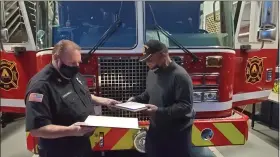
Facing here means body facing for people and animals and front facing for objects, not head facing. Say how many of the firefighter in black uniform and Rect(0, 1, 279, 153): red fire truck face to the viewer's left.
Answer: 0

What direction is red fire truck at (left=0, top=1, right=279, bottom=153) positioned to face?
toward the camera

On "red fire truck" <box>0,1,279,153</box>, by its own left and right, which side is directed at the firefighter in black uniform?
front

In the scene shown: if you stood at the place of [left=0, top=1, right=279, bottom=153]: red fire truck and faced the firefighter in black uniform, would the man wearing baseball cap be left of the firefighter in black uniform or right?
left

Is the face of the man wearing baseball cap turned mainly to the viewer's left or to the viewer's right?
to the viewer's left

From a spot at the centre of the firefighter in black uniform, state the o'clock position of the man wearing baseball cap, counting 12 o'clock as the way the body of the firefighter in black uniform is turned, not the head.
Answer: The man wearing baseball cap is roughly at 10 o'clock from the firefighter in black uniform.

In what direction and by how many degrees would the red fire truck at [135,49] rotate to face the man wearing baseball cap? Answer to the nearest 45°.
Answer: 0° — it already faces them

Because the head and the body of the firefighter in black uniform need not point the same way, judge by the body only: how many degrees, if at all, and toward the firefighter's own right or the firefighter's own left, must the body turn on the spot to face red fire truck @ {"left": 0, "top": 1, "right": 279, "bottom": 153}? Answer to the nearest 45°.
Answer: approximately 90° to the firefighter's own left

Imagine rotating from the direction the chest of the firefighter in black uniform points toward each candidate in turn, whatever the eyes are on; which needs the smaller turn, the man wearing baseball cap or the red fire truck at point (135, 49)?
the man wearing baseball cap

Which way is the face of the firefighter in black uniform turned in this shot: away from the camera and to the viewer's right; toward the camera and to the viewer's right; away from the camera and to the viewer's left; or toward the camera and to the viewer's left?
toward the camera and to the viewer's right
